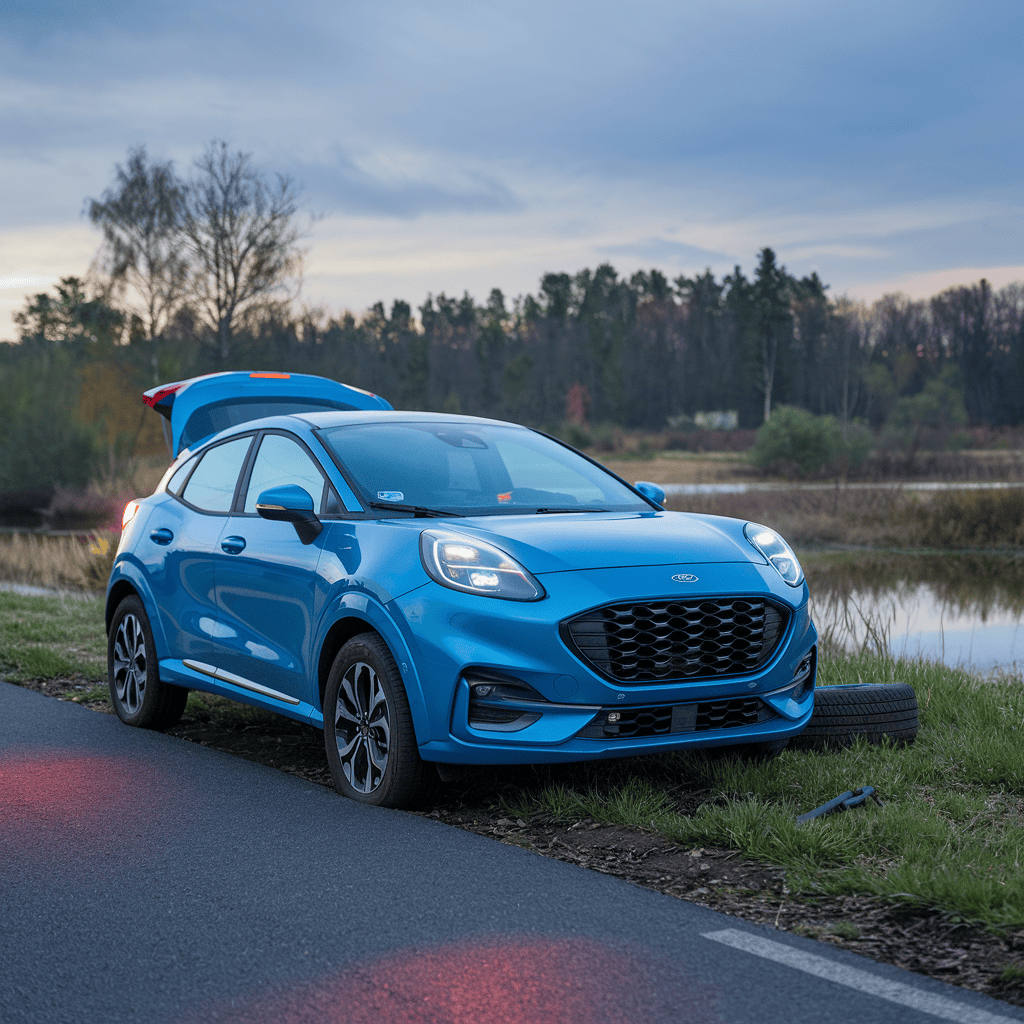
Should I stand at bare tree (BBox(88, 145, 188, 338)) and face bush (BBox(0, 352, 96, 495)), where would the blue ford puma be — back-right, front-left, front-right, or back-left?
front-left

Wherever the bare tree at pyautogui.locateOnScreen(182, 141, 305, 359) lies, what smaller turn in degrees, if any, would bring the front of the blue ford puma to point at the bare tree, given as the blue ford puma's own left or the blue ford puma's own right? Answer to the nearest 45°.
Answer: approximately 135° to the blue ford puma's own left

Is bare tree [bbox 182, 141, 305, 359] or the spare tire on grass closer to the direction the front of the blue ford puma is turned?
the spare tire on grass

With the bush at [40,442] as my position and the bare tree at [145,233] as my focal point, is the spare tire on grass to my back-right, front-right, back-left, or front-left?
back-right

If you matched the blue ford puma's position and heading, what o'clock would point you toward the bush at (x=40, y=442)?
The bush is roughly at 7 o'clock from the blue ford puma.

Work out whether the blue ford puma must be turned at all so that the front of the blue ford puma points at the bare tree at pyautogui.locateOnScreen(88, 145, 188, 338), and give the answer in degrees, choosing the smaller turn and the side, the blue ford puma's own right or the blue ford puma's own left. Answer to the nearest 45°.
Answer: approximately 135° to the blue ford puma's own left

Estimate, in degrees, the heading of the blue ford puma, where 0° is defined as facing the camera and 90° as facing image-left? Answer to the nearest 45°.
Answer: approximately 315°
